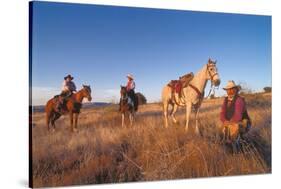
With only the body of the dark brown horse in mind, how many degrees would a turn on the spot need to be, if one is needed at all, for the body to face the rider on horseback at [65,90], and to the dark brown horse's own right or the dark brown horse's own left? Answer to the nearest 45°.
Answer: approximately 45° to the dark brown horse's own right

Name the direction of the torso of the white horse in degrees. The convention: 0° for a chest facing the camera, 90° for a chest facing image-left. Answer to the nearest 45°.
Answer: approximately 315°

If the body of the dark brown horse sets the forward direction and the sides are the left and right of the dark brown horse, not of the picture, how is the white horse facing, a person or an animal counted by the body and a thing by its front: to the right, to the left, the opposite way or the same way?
to the left

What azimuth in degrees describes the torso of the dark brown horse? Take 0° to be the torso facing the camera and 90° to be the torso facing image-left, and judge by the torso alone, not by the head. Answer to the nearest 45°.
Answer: approximately 45°
